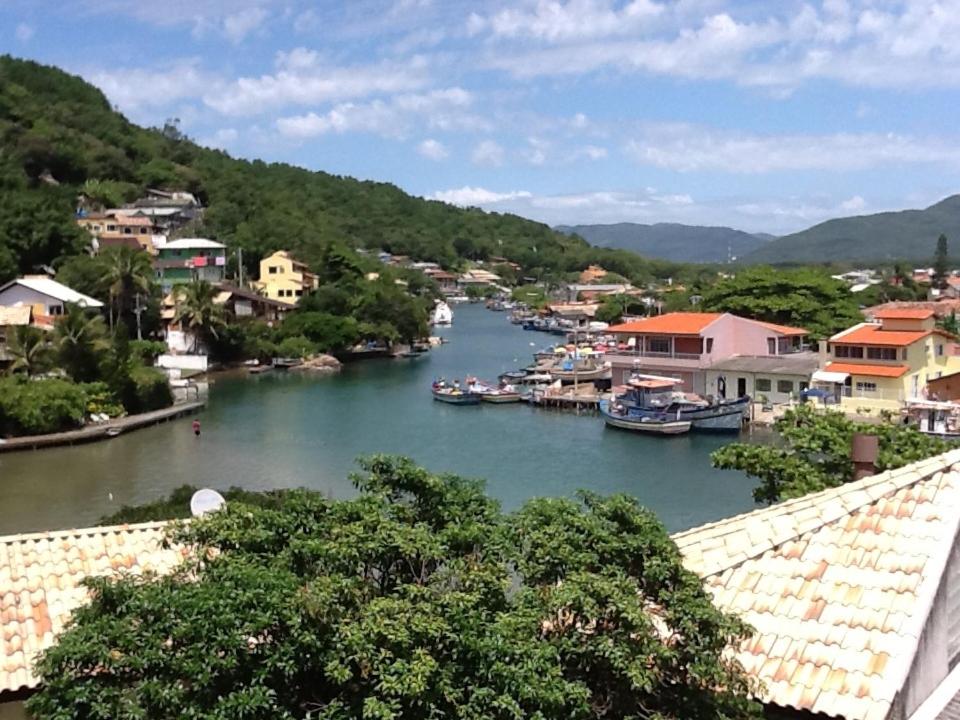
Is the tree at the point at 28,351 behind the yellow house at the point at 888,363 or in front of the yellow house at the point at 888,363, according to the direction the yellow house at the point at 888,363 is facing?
in front

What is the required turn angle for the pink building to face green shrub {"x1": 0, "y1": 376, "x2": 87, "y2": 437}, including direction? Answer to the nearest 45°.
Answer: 0° — it already faces it

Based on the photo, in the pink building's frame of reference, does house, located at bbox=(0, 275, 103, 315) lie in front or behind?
in front

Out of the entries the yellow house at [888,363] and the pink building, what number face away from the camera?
0

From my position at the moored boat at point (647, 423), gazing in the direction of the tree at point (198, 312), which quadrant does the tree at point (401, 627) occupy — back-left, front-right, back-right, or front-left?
back-left

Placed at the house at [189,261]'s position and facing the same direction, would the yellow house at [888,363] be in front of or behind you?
in front

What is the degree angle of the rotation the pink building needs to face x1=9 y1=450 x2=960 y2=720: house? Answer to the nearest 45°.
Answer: approximately 45° to its left
